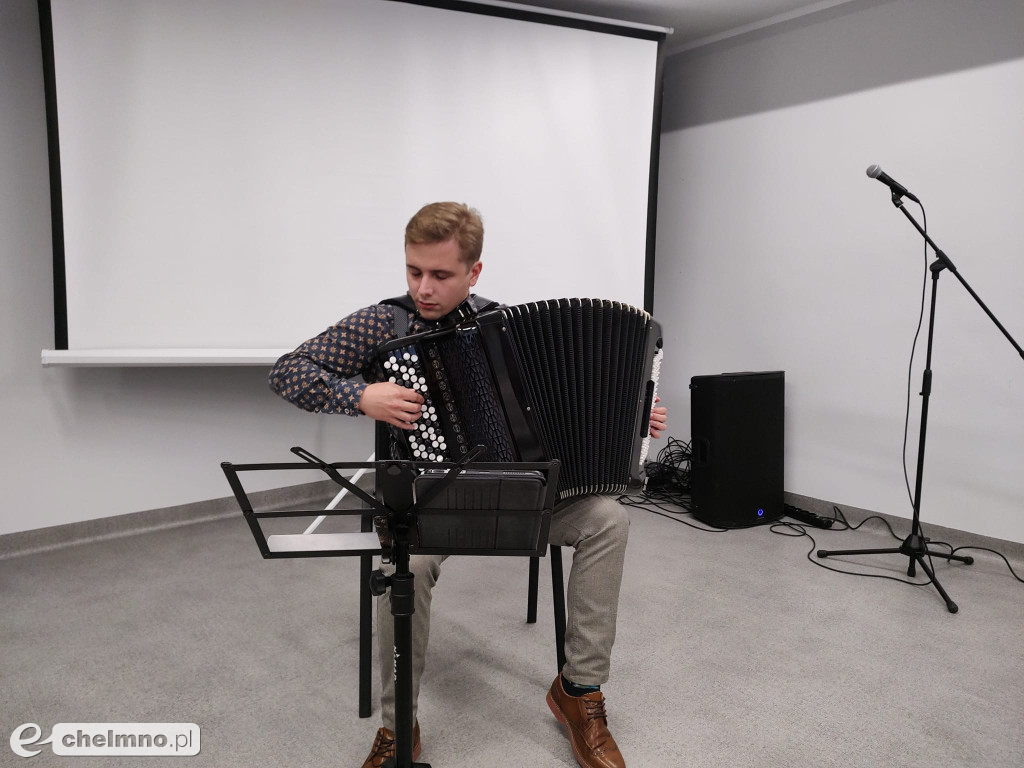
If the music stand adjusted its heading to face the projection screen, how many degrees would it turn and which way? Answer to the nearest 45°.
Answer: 0° — it already faces it

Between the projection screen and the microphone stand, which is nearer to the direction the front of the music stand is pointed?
the projection screen

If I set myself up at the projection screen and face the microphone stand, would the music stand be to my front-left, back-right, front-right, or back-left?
front-right

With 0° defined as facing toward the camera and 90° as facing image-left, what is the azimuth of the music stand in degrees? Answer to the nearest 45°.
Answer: approximately 180°

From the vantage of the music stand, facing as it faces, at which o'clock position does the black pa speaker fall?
The black pa speaker is roughly at 1 o'clock from the music stand.

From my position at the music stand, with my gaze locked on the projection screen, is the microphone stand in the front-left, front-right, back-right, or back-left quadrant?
front-right

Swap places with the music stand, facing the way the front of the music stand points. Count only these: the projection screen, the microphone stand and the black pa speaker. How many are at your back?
0

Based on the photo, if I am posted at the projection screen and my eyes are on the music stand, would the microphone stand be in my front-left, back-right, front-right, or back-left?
front-left

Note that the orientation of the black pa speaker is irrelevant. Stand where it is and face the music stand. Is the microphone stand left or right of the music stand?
left

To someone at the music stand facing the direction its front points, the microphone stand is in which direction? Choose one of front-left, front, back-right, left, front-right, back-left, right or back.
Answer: front-right

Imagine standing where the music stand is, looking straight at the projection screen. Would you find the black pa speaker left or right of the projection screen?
right
